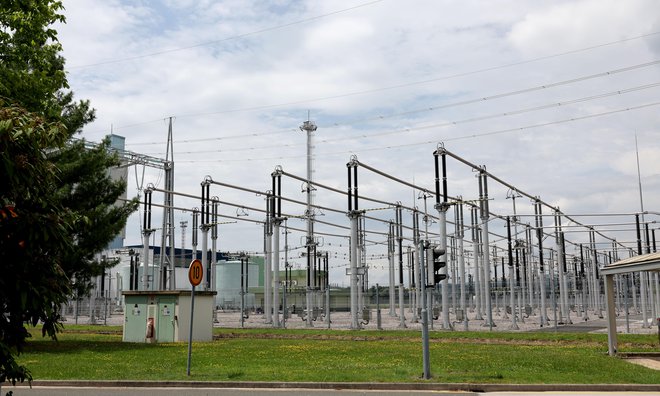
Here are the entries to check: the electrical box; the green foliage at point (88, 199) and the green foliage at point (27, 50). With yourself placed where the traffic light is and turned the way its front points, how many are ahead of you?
0

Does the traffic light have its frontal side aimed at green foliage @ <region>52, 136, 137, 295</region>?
no

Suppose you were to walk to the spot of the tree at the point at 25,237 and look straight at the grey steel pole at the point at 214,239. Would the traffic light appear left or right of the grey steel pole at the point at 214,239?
right

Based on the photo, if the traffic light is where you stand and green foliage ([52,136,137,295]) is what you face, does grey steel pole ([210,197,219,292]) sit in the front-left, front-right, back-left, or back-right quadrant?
front-right

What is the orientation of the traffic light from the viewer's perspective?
to the viewer's right

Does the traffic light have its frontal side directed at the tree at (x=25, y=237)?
no

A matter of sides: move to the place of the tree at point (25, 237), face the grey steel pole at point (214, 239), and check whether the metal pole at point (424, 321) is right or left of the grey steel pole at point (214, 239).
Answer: right

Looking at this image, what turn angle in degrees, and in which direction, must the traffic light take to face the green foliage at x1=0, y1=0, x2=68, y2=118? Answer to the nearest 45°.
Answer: approximately 180°

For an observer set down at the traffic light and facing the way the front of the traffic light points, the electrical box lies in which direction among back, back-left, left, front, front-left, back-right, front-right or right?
back-left
